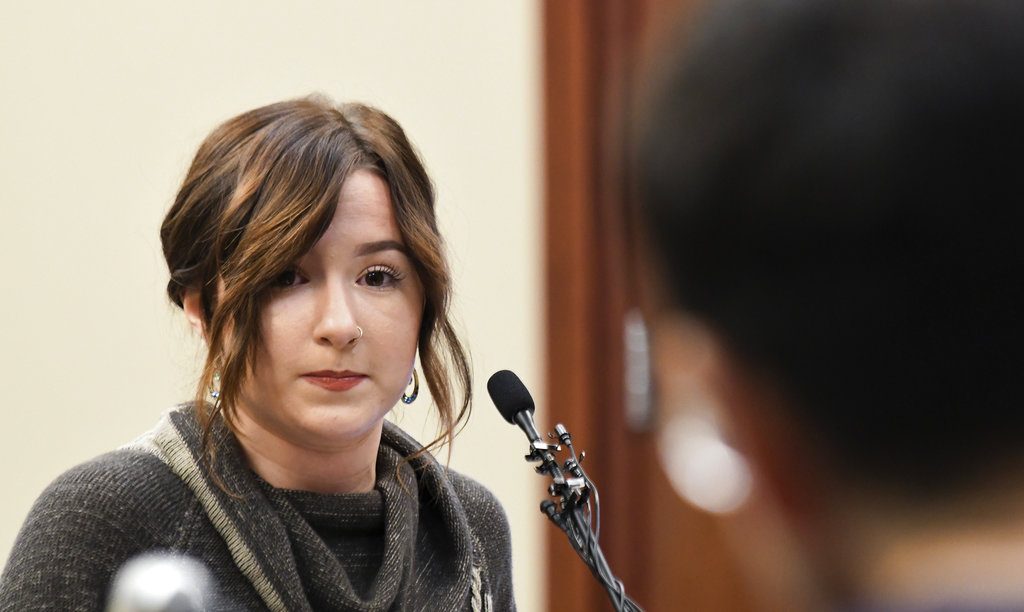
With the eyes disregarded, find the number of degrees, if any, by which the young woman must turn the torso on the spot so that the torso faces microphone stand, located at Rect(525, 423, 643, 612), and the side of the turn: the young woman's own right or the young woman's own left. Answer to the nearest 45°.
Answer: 0° — they already face it

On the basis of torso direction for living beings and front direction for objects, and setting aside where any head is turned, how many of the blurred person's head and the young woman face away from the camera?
1

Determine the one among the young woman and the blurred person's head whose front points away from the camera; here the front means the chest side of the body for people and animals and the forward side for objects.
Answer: the blurred person's head

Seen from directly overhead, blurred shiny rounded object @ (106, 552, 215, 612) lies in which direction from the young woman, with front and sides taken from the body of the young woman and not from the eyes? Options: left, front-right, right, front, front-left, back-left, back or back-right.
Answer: front-right

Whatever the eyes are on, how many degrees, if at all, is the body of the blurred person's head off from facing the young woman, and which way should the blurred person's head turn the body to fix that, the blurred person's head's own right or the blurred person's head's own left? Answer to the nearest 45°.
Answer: approximately 45° to the blurred person's head's own left

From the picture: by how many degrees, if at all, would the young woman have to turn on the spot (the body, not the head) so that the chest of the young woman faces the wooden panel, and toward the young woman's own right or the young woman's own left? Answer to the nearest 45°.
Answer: approximately 90° to the young woman's own left

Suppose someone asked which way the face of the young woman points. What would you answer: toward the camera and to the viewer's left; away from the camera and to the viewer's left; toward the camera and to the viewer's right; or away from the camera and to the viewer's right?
toward the camera and to the viewer's right

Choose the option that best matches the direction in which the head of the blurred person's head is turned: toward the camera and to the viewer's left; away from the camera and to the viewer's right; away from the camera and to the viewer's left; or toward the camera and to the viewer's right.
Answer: away from the camera and to the viewer's left

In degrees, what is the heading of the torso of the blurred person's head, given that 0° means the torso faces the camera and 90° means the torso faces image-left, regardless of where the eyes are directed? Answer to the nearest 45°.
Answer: approximately 180°
